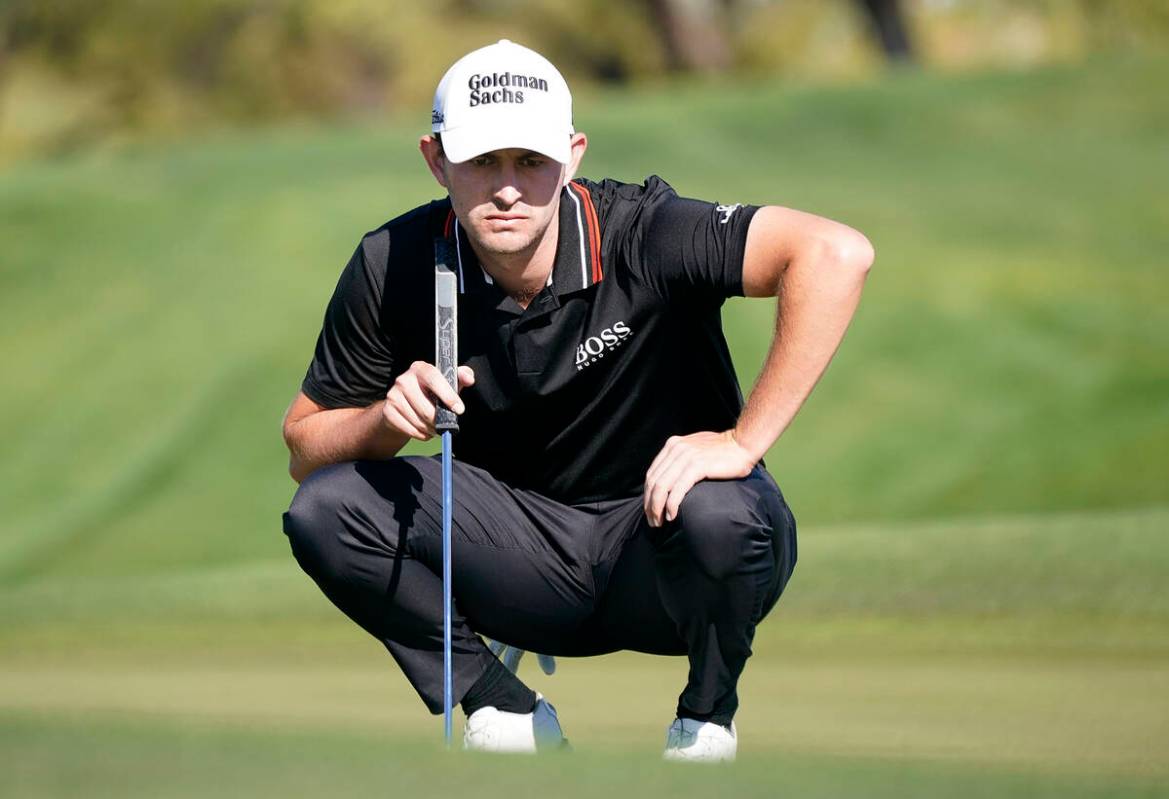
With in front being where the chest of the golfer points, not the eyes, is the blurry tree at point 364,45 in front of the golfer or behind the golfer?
behind

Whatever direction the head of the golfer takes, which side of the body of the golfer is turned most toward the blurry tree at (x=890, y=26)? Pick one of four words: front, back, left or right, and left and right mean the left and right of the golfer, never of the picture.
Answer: back

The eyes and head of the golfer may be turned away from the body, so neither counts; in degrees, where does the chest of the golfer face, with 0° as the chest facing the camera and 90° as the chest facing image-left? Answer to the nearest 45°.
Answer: approximately 0°

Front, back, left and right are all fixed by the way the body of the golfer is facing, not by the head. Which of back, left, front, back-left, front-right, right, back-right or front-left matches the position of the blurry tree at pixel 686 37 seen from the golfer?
back
